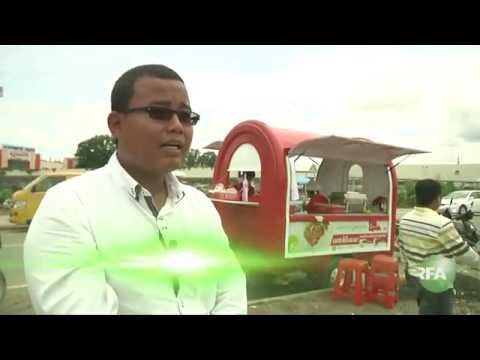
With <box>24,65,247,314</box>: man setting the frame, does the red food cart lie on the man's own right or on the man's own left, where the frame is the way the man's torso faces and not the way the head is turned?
on the man's own left

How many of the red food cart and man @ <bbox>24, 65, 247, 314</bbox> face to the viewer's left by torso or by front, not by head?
0

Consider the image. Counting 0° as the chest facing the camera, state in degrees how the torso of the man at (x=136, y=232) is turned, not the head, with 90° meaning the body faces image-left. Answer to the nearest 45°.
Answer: approximately 315°

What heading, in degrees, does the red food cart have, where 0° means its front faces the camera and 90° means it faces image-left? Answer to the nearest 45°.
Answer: approximately 315°

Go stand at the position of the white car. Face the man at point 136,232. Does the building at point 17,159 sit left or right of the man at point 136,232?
right

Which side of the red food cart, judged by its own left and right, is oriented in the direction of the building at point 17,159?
back

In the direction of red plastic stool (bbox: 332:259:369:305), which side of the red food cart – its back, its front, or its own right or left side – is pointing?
front

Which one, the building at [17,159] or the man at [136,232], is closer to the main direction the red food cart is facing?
the man
